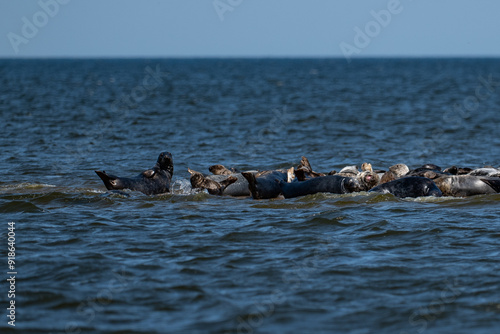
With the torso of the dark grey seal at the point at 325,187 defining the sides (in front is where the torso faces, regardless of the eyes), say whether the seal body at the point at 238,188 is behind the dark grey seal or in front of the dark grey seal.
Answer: behind

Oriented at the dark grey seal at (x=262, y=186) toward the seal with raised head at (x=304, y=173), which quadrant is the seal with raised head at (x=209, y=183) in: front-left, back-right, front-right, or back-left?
back-left

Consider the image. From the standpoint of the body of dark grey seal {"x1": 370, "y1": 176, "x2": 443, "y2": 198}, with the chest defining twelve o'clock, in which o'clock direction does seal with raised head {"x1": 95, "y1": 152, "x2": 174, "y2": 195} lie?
The seal with raised head is roughly at 6 o'clock from the dark grey seal.

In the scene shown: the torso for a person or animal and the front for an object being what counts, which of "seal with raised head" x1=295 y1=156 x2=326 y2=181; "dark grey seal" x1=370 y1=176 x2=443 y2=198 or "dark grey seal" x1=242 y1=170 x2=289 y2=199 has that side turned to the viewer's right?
"dark grey seal" x1=370 y1=176 x2=443 y2=198

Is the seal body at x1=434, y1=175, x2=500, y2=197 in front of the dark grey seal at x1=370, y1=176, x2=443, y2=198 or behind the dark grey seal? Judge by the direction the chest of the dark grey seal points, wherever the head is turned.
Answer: in front

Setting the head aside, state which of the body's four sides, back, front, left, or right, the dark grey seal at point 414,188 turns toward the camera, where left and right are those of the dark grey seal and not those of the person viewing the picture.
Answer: right

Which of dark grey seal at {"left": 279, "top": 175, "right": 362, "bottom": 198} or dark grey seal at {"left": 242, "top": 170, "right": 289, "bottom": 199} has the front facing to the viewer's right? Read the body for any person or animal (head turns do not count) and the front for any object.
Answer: dark grey seal at {"left": 279, "top": 175, "right": 362, "bottom": 198}

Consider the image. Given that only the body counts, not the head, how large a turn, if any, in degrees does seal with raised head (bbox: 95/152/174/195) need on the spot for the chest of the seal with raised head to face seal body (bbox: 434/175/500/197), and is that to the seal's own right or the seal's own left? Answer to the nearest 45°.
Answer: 0° — it already faces it

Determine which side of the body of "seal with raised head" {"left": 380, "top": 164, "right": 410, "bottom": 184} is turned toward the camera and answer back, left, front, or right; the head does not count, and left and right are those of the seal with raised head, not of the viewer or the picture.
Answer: right

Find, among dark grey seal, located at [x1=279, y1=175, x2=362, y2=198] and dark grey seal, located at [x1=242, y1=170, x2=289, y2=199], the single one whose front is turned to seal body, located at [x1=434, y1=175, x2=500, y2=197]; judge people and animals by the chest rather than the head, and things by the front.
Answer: dark grey seal, located at [x1=279, y1=175, x2=362, y2=198]

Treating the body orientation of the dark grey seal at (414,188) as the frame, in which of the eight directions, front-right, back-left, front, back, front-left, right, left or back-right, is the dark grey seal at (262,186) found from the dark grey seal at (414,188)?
back

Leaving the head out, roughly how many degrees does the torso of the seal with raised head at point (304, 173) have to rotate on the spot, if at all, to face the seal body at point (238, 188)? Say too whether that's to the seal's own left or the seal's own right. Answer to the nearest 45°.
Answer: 0° — it already faces it

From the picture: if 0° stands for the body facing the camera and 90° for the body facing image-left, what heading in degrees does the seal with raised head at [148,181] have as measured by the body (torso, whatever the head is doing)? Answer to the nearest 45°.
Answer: approximately 270°

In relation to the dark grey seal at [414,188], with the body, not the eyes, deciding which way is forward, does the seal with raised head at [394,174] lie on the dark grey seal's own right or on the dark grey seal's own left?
on the dark grey seal's own left
